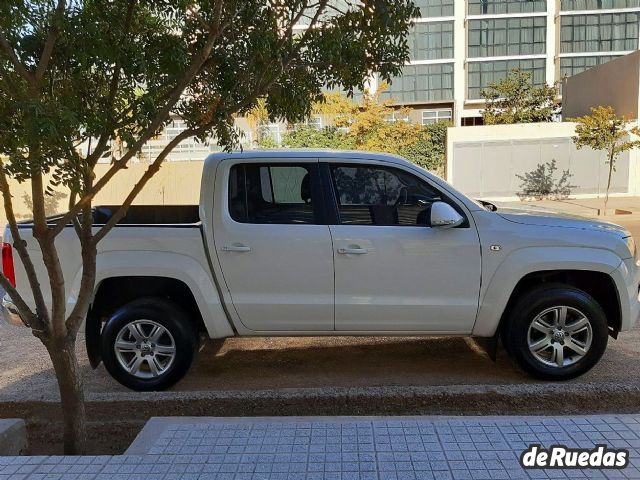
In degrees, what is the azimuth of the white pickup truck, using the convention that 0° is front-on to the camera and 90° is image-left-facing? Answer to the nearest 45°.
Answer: approximately 270°

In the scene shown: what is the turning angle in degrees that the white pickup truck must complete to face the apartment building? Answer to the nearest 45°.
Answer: approximately 90° to its left

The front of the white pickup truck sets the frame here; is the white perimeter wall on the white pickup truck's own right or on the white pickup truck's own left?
on the white pickup truck's own left

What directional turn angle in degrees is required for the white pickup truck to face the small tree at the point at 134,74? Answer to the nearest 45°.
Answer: approximately 135° to its right

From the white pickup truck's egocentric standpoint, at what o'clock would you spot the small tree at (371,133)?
The small tree is roughly at 9 o'clock from the white pickup truck.

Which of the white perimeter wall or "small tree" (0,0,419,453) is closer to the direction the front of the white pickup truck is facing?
the white perimeter wall

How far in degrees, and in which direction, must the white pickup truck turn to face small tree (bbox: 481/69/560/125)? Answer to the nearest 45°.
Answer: approximately 90° to its left

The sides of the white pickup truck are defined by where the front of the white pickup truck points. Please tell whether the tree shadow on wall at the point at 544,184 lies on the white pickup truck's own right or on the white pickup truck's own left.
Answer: on the white pickup truck's own left

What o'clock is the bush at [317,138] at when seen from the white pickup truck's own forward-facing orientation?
The bush is roughly at 9 o'clock from the white pickup truck.

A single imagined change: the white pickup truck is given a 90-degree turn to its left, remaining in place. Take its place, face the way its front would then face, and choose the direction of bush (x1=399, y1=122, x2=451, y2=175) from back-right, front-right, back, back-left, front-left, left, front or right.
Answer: front

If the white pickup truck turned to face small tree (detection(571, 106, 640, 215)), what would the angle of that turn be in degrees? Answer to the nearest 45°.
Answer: approximately 45° to its left
